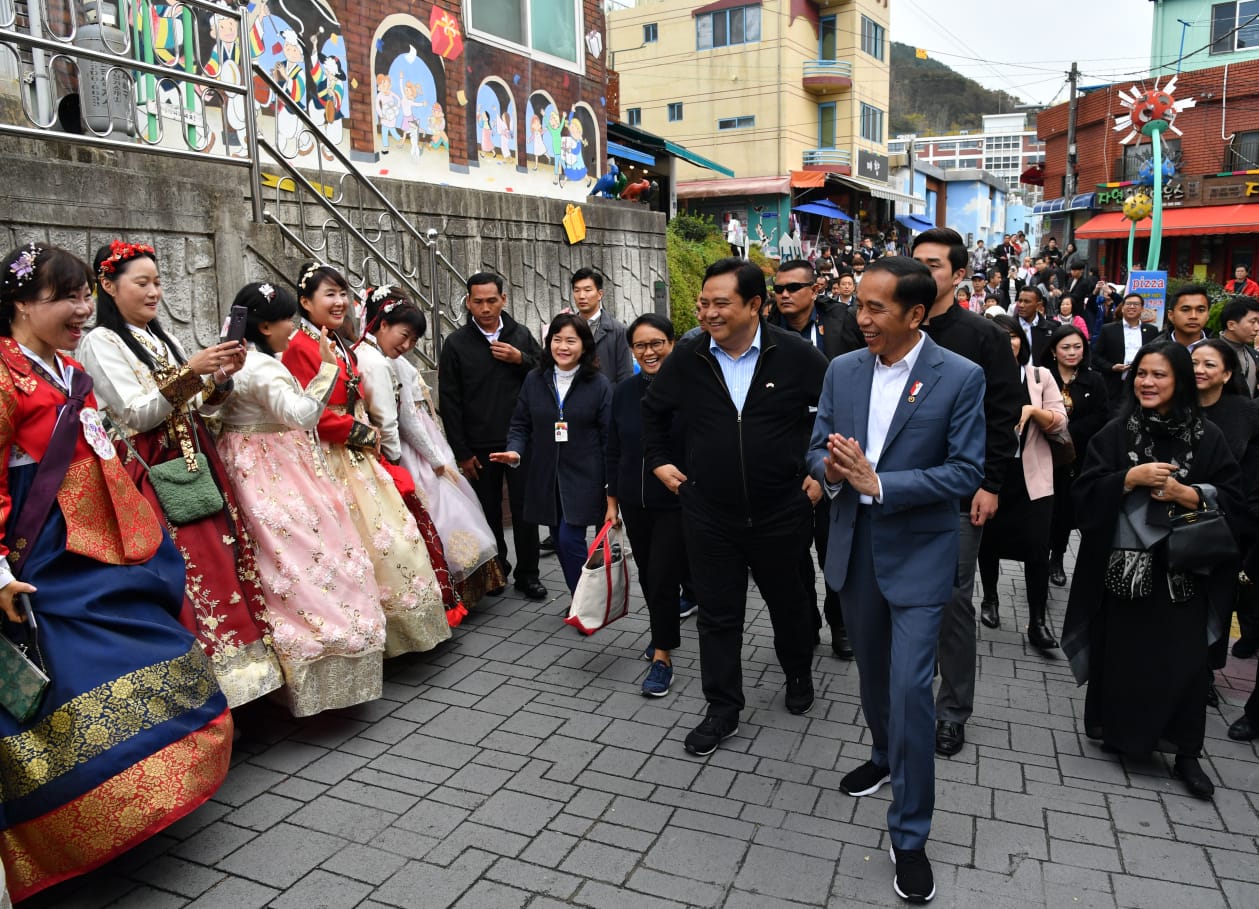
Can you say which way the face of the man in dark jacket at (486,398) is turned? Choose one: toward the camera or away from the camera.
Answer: toward the camera

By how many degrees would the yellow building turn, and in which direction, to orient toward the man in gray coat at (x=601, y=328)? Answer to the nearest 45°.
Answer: approximately 45° to its right

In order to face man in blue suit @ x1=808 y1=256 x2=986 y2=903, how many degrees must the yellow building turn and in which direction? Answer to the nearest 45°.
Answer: approximately 45° to its right

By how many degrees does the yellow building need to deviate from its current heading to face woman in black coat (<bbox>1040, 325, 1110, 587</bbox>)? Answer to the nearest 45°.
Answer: approximately 45° to its right

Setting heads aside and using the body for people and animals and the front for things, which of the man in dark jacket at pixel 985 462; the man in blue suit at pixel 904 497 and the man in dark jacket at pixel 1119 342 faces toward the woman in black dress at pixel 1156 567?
the man in dark jacket at pixel 1119 342

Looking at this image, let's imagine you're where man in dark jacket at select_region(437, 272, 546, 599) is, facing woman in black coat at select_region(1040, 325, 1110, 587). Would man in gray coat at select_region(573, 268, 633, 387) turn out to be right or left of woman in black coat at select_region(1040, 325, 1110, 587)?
left

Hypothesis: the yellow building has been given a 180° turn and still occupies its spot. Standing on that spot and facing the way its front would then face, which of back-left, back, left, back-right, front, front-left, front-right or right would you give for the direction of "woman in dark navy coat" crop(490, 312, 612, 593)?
back-left

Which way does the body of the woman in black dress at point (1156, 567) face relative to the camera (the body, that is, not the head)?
toward the camera

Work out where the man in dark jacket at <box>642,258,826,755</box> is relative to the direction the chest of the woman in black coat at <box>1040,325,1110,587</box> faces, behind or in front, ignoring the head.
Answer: in front

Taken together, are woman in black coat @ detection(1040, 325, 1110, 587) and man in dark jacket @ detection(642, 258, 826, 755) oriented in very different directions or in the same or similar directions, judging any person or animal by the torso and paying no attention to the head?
same or similar directions

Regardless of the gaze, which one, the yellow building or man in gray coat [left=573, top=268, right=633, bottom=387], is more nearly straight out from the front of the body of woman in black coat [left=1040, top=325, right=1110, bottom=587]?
the man in gray coat

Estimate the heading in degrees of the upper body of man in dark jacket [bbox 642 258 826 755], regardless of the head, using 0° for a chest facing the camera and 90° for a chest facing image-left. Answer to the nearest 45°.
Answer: approximately 0°

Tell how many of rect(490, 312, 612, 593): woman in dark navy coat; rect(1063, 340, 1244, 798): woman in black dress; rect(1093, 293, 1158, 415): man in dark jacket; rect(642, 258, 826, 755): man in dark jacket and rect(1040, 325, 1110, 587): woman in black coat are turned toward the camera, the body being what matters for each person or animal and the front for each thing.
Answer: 5

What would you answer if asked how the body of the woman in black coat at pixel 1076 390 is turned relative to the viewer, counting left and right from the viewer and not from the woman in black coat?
facing the viewer

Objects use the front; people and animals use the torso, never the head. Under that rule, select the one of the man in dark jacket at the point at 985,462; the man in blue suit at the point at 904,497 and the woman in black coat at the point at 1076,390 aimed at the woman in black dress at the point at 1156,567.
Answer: the woman in black coat
